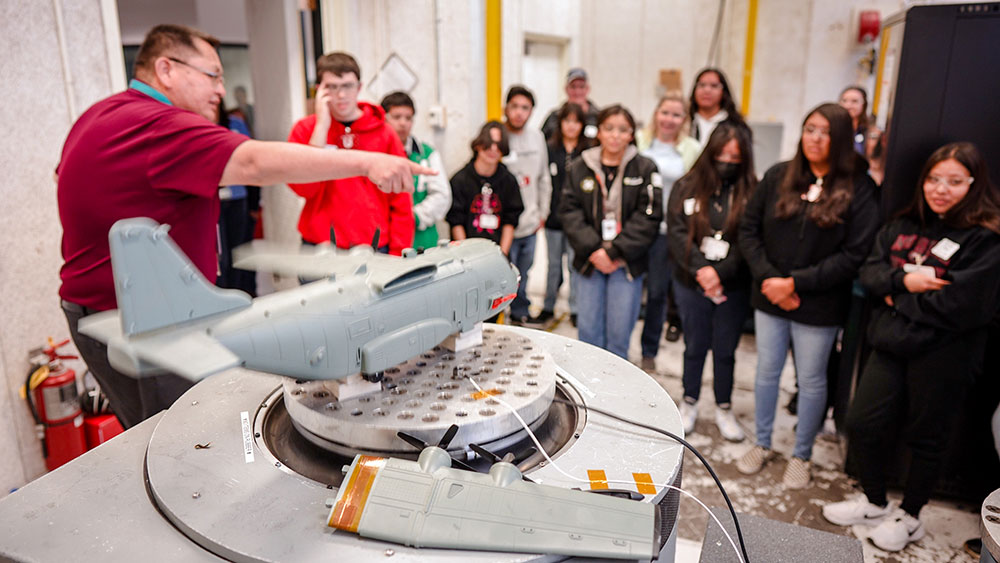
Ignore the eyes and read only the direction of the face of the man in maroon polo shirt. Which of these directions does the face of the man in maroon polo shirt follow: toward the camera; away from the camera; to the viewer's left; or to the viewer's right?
to the viewer's right

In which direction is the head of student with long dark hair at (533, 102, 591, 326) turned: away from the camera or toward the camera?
toward the camera

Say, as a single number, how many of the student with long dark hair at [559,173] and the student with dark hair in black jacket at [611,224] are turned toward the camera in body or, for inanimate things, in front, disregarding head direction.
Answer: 2

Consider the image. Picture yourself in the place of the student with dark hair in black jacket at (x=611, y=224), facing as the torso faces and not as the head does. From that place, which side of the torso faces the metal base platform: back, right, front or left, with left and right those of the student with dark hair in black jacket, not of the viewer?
front

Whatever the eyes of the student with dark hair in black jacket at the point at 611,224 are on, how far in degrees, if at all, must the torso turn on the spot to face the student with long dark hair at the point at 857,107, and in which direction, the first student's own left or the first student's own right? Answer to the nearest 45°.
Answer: approximately 135° to the first student's own left

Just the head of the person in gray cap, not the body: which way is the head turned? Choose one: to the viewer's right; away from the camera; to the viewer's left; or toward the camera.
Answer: toward the camera

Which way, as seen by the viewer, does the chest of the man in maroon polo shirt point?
to the viewer's right

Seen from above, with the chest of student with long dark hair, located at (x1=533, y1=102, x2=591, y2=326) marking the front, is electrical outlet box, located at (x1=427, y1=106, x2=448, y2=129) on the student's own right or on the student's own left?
on the student's own right

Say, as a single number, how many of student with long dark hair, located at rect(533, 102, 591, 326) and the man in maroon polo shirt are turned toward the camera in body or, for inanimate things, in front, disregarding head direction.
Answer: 1

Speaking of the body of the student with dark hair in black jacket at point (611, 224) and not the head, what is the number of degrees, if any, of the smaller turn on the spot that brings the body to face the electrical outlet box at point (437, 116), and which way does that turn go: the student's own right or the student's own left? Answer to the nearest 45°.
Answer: approximately 135° to the student's own right

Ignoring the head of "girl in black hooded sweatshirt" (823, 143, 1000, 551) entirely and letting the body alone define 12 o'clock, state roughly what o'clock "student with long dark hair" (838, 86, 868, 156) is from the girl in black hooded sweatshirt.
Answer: The student with long dark hair is roughly at 4 o'clock from the girl in black hooded sweatshirt.

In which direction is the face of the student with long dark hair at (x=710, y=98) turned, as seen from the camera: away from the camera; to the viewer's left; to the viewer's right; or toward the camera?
toward the camera

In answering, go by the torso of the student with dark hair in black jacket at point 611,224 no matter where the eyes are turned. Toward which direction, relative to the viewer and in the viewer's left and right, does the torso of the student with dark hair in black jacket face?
facing the viewer

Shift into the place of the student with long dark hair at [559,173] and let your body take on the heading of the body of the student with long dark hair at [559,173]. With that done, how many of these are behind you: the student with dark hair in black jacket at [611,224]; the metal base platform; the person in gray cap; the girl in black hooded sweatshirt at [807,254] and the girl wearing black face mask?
1

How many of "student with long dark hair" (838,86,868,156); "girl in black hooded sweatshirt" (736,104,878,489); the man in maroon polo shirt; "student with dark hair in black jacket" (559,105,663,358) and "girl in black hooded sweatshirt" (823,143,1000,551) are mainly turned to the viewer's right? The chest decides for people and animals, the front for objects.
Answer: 1

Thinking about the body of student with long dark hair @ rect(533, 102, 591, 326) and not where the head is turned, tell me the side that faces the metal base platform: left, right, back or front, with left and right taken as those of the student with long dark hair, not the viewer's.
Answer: front

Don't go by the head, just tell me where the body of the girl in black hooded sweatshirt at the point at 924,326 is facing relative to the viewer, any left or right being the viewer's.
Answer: facing the viewer and to the left of the viewer

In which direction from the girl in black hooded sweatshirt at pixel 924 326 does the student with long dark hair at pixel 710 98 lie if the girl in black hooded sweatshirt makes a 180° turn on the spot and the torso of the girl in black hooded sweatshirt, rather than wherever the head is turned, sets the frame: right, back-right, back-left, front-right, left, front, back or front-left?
left

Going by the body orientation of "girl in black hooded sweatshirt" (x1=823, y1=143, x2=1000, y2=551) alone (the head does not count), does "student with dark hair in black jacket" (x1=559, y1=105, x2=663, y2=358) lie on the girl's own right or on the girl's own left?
on the girl's own right

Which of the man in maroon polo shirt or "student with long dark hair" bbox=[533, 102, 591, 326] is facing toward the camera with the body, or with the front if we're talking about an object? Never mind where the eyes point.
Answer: the student with long dark hair
